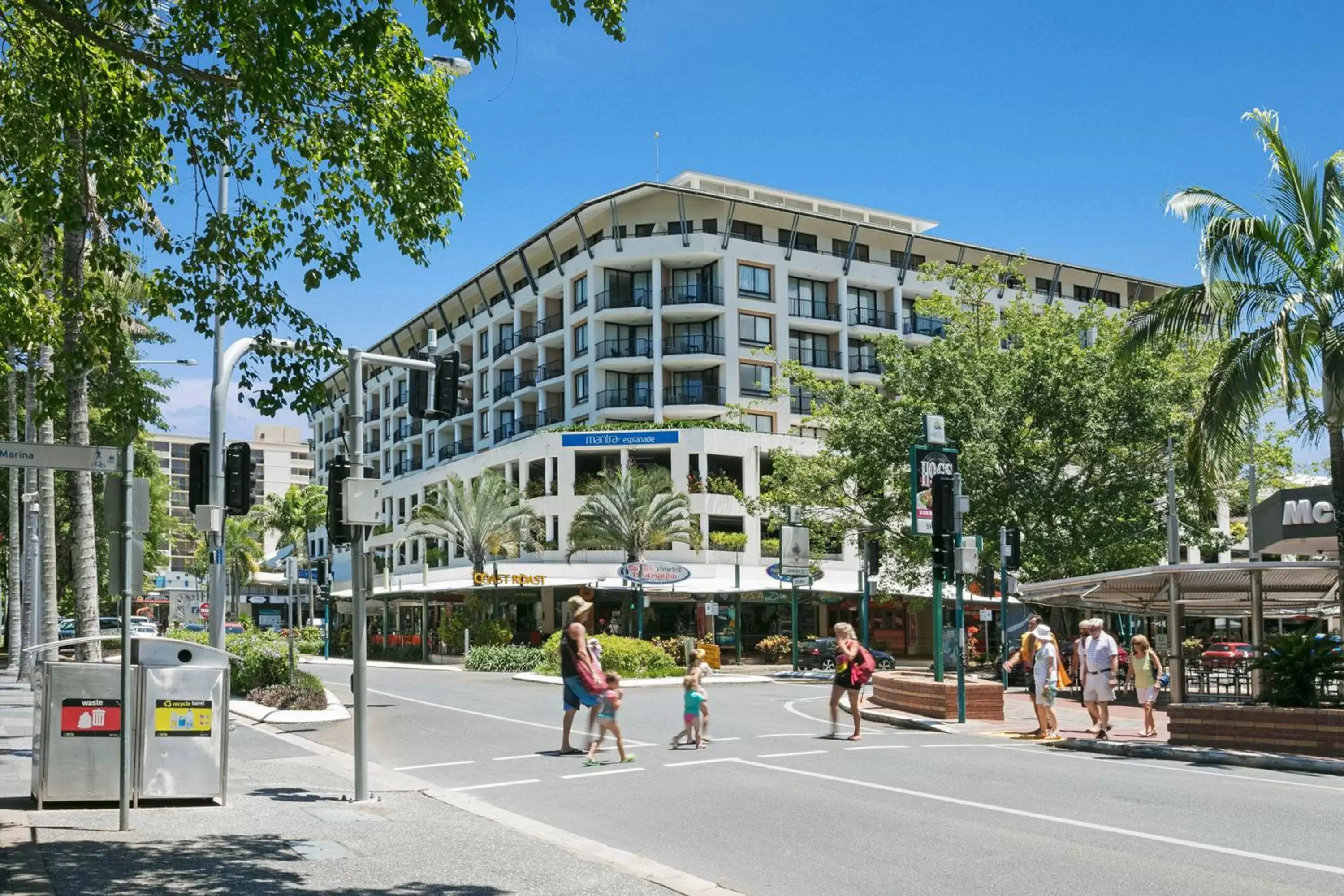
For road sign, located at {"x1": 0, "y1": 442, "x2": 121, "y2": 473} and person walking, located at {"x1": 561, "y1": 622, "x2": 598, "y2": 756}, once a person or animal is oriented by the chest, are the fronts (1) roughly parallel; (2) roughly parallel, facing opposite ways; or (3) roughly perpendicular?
roughly perpendicular

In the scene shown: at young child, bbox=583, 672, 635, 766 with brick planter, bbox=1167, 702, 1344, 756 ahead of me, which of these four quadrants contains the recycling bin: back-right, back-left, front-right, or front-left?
back-right

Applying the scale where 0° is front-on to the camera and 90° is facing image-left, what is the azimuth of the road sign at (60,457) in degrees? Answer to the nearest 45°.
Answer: approximately 0°
